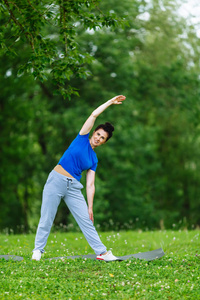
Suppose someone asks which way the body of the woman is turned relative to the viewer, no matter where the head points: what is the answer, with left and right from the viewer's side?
facing the viewer
